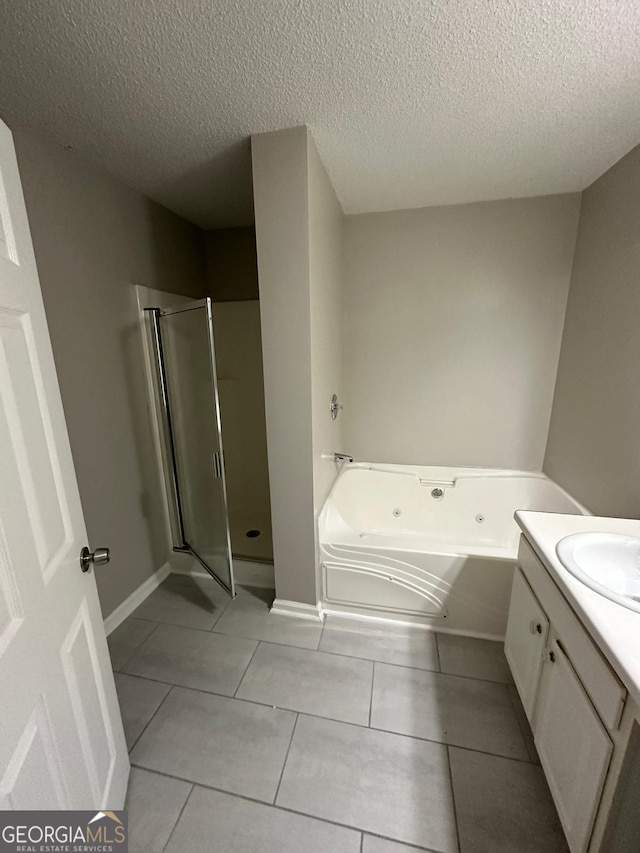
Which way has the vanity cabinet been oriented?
to the viewer's left

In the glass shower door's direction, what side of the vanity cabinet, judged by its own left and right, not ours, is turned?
front

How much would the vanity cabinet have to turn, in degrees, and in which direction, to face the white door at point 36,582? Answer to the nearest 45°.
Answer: approximately 45° to its left

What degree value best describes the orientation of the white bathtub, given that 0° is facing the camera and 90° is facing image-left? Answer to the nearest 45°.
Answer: approximately 0°

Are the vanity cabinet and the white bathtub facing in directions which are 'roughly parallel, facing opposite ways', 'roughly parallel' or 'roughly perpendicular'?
roughly perpendicular

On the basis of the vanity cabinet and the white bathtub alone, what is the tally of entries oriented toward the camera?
1

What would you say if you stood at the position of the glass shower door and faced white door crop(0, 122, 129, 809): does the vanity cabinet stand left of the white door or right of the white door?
left

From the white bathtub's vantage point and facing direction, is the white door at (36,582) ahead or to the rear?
ahead

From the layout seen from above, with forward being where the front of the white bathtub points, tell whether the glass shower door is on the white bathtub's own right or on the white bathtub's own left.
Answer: on the white bathtub's own right

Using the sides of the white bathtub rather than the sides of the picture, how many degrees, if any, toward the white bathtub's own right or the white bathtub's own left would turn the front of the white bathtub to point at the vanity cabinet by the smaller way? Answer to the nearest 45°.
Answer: approximately 45° to the white bathtub's own left
